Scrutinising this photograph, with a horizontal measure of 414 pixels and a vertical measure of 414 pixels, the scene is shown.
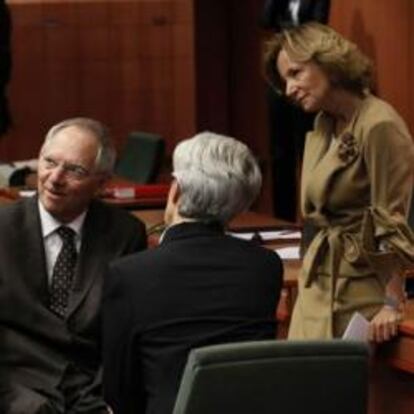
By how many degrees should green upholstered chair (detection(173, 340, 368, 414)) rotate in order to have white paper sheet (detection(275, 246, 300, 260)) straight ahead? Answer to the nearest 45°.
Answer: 0° — it already faces it

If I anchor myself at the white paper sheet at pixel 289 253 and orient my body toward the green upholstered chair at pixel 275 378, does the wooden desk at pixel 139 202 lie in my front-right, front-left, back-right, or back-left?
back-right

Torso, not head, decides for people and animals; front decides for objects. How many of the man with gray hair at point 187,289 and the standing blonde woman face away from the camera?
1

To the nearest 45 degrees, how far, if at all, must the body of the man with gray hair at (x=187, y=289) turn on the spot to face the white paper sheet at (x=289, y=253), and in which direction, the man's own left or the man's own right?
0° — they already face it

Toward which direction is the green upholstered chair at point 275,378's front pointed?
away from the camera

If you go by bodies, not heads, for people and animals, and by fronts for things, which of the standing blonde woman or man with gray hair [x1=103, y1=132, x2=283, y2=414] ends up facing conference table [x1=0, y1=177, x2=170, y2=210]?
the man with gray hair

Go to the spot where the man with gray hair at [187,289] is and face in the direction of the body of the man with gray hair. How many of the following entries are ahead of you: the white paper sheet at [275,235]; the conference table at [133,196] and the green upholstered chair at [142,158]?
3

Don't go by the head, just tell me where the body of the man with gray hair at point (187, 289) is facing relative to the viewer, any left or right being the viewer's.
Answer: facing away from the viewer

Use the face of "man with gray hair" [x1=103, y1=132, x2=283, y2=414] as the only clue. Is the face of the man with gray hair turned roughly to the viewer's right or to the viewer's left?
to the viewer's left

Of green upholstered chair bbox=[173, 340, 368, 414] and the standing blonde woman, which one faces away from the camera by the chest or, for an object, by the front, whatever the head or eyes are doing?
the green upholstered chair
